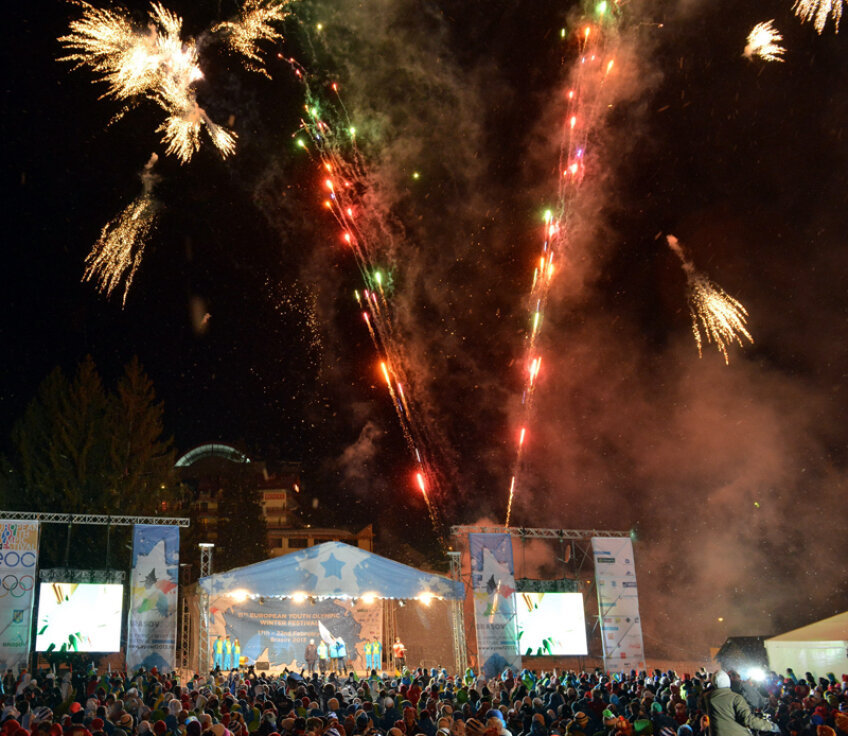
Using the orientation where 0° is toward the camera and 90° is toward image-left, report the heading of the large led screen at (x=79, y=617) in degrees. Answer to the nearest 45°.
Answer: approximately 0°

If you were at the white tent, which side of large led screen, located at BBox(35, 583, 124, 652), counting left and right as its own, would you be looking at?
left

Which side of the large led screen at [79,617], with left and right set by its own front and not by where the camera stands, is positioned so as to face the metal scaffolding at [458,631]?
left

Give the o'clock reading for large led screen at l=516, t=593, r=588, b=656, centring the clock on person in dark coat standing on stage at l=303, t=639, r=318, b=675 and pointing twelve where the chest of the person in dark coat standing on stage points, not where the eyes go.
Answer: The large led screen is roughly at 9 o'clock from the person in dark coat standing on stage.

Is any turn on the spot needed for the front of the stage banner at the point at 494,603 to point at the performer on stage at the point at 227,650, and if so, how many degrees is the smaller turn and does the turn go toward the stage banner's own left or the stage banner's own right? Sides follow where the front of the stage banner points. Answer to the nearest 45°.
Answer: approximately 90° to the stage banner's own right

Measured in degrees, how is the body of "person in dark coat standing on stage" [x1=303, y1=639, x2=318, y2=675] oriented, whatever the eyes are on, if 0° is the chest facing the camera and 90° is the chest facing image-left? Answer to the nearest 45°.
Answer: approximately 0°

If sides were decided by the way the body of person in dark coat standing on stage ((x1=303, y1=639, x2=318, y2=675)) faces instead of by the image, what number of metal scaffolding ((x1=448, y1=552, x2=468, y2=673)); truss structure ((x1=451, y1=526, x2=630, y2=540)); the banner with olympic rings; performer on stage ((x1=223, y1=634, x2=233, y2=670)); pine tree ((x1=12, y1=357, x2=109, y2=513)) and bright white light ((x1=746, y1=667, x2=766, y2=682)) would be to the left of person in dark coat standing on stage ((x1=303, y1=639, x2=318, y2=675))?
3

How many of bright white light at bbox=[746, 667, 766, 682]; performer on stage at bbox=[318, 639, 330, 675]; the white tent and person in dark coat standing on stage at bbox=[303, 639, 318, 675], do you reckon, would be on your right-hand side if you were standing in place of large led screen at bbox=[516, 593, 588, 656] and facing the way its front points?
2

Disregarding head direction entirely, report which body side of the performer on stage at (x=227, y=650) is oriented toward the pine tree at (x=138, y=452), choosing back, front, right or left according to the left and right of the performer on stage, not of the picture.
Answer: back

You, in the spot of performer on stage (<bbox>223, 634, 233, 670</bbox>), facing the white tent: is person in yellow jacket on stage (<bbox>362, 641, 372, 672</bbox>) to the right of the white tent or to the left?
left
